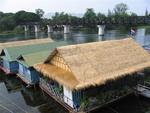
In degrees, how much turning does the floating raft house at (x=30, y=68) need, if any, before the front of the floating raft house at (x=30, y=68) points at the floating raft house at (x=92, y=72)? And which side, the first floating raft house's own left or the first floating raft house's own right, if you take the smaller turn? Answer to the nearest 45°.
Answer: approximately 90° to the first floating raft house's own left

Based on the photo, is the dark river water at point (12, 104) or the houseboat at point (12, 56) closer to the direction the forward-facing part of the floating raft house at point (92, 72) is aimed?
the dark river water

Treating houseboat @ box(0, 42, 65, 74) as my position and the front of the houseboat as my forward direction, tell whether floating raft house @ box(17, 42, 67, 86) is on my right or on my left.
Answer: on my left

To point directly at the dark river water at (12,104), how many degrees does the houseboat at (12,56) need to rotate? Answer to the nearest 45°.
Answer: approximately 45° to its left

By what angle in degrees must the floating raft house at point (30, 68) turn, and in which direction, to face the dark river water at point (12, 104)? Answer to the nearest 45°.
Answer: approximately 45° to its left

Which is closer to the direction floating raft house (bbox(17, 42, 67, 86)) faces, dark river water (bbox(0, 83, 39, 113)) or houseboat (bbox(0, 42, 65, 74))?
the dark river water

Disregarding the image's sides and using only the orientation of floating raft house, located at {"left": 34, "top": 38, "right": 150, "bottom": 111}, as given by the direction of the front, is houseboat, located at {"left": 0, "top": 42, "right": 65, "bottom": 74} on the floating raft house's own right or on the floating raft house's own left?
on the floating raft house's own right

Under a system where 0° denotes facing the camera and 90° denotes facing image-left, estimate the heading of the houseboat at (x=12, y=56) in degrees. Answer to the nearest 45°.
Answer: approximately 45°
